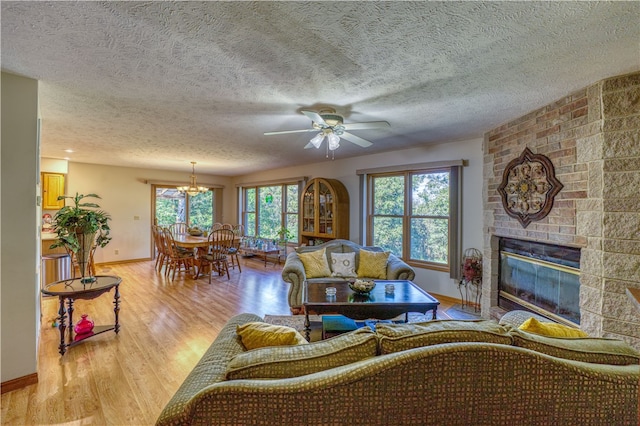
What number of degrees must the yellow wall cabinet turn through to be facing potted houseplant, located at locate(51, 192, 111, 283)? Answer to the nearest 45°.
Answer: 0° — it already faces it

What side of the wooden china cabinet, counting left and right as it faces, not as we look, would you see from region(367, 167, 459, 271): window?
left

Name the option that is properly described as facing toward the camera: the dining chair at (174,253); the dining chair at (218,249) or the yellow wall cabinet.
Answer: the yellow wall cabinet

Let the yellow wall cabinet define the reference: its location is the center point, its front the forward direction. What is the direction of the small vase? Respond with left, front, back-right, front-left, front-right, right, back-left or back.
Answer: front

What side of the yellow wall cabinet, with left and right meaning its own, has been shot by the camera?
front

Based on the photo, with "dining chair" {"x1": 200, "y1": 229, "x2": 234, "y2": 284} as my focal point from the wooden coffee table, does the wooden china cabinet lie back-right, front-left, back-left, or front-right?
front-right

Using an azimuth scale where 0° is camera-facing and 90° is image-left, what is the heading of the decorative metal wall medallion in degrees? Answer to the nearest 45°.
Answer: approximately 45°

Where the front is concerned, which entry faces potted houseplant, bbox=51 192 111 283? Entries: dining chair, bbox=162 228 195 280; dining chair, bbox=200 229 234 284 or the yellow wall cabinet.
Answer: the yellow wall cabinet

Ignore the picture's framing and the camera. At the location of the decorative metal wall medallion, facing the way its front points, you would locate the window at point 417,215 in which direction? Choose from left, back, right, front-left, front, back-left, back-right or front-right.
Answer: right

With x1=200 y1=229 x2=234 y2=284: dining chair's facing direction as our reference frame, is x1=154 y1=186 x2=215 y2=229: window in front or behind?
in front

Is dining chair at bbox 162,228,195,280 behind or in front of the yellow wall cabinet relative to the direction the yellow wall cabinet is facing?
in front

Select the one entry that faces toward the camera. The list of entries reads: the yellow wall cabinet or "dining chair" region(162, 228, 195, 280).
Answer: the yellow wall cabinet

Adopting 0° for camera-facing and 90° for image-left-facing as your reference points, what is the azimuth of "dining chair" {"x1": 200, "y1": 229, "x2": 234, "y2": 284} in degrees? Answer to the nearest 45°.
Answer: approximately 135°

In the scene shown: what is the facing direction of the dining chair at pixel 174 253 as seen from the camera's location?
facing away from the viewer and to the right of the viewer

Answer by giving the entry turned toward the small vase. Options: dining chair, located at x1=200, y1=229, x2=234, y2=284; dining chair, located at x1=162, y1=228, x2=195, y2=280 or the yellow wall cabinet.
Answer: the yellow wall cabinet

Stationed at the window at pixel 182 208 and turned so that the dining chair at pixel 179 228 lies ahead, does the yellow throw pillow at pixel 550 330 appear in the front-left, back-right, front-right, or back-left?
front-left

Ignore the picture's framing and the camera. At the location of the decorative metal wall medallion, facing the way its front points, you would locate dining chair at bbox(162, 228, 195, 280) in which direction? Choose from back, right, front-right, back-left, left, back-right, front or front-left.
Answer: front-right

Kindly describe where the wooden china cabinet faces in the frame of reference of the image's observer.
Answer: facing the viewer and to the left of the viewer

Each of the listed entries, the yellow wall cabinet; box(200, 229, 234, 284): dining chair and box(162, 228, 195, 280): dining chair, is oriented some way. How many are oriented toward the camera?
1
